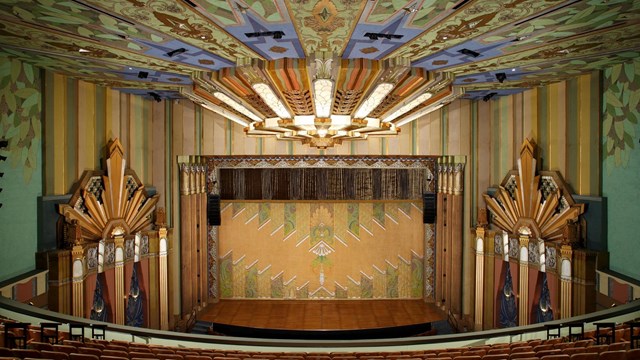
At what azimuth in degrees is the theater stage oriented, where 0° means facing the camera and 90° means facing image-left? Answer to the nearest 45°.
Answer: approximately 0°

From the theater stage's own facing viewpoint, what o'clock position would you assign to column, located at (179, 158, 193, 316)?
The column is roughly at 3 o'clock from the theater stage.

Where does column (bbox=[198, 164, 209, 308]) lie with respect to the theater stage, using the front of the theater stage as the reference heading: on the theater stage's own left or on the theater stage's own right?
on the theater stage's own right

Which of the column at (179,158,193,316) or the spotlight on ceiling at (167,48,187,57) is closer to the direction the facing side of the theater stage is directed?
the spotlight on ceiling

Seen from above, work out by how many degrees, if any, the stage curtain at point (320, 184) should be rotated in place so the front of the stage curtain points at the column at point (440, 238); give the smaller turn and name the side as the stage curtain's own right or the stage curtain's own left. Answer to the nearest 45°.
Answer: approximately 90° to the stage curtain's own left

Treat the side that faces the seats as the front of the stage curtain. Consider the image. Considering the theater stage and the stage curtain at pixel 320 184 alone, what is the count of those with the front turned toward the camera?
2

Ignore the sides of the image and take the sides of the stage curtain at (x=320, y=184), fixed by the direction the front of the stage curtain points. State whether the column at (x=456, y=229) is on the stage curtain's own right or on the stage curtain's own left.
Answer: on the stage curtain's own left
